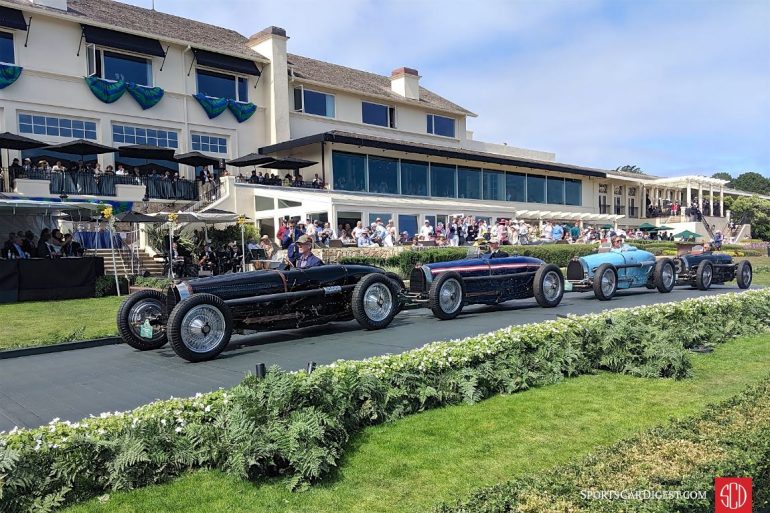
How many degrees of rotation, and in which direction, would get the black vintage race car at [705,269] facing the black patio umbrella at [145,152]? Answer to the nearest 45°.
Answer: approximately 45° to its right

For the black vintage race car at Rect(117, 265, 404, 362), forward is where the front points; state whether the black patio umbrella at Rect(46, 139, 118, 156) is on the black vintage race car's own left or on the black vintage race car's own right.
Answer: on the black vintage race car's own right

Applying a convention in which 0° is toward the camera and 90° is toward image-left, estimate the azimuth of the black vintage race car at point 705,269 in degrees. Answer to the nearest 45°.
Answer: approximately 45°

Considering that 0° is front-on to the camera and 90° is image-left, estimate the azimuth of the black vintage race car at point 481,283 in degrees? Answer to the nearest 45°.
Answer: approximately 45°

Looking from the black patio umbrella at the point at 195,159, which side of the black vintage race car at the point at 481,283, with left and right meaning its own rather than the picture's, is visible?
right

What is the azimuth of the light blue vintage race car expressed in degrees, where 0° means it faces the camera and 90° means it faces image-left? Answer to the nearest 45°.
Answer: approximately 45°

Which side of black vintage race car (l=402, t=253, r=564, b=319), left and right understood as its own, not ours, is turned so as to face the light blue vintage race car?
back

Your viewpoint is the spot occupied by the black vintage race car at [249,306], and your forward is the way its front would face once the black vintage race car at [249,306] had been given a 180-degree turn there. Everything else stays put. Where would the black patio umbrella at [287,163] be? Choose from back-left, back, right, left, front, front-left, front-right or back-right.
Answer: front-left
